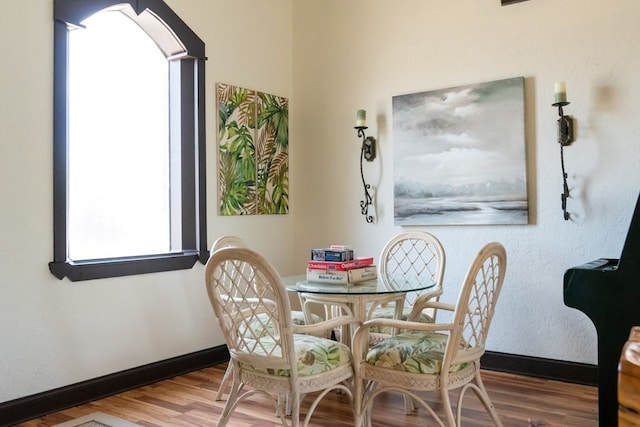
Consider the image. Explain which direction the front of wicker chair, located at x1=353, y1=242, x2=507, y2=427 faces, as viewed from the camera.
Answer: facing away from the viewer and to the left of the viewer

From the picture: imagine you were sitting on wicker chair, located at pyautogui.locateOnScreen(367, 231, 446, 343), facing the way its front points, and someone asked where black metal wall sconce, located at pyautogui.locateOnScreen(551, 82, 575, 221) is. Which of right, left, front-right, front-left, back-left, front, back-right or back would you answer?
back-left

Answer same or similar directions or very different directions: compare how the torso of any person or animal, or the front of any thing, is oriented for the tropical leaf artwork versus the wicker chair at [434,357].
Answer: very different directions

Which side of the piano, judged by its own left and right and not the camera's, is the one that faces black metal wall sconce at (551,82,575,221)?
right

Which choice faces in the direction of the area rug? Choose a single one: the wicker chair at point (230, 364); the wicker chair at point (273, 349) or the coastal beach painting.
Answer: the coastal beach painting

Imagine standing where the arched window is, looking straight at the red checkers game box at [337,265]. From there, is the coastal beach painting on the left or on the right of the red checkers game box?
left

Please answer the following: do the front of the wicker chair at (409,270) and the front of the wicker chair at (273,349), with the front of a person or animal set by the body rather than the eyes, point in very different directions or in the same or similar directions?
very different directions

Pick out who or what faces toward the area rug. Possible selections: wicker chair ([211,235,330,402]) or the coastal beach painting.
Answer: the coastal beach painting

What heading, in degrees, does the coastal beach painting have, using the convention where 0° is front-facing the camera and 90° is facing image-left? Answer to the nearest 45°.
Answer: approximately 45°

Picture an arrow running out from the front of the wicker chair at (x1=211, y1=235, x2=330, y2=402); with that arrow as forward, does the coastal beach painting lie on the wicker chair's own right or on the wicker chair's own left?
on the wicker chair's own left

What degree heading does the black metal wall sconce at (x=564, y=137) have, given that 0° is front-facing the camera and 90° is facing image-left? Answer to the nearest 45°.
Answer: approximately 45°
